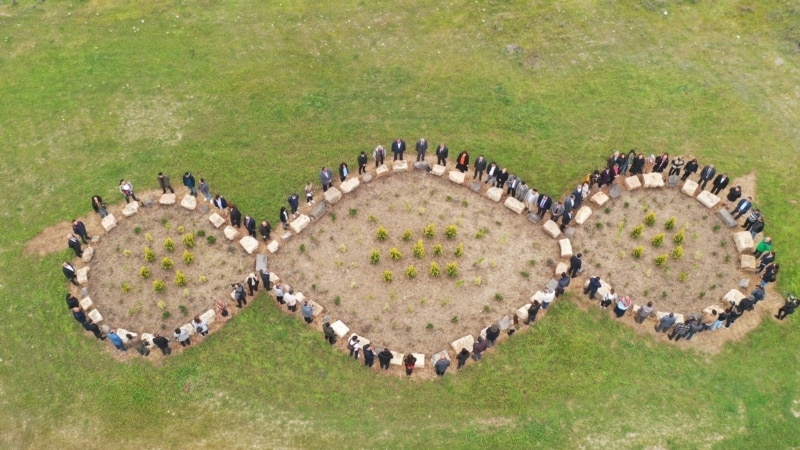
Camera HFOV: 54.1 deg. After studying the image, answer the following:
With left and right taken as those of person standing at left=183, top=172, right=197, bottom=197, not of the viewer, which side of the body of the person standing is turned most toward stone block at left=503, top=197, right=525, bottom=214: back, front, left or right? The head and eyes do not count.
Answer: left

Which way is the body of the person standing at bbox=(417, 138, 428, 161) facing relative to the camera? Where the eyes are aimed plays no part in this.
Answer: toward the camera

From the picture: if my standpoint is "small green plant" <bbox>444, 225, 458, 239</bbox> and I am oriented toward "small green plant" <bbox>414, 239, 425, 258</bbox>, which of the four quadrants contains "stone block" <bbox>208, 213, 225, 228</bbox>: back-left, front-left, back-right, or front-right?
front-right

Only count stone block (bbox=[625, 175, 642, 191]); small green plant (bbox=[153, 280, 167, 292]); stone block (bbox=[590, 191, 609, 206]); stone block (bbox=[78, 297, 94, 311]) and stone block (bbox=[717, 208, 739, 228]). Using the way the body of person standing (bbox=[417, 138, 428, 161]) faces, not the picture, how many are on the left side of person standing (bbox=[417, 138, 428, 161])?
3

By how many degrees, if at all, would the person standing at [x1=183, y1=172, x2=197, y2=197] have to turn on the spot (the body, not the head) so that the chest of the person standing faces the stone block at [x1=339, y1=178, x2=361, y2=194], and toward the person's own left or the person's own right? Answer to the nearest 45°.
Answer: approximately 90° to the person's own left

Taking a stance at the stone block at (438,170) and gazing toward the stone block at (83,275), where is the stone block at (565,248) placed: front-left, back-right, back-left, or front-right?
back-left

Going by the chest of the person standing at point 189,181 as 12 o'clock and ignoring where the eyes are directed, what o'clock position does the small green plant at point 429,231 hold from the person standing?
The small green plant is roughly at 10 o'clock from the person standing.

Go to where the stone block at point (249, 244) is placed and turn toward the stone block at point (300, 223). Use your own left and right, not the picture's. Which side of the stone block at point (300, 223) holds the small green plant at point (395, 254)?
right

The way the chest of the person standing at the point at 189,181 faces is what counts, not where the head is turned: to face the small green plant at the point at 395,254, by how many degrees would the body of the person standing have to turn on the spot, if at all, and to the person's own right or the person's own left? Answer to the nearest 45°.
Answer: approximately 45° to the person's own left

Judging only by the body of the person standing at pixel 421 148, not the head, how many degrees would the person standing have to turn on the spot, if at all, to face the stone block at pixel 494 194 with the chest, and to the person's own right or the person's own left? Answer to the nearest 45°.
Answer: approximately 45° to the person's own left

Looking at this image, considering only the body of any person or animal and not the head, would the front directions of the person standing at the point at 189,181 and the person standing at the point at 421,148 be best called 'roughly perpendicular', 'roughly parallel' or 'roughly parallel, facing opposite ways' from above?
roughly parallel

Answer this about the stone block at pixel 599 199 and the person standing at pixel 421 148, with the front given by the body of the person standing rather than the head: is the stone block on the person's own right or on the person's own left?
on the person's own left

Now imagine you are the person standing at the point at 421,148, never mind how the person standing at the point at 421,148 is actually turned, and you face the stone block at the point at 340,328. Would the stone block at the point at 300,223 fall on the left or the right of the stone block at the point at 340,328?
right

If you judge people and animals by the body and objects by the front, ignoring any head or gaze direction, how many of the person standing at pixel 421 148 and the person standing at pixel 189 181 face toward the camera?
2

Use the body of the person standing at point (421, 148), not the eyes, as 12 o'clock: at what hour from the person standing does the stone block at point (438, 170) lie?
The stone block is roughly at 10 o'clock from the person standing.

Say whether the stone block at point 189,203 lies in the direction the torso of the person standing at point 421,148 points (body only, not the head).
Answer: no

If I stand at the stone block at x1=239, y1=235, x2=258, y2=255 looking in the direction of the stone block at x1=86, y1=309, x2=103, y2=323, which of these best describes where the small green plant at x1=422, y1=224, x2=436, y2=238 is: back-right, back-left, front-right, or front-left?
back-left
